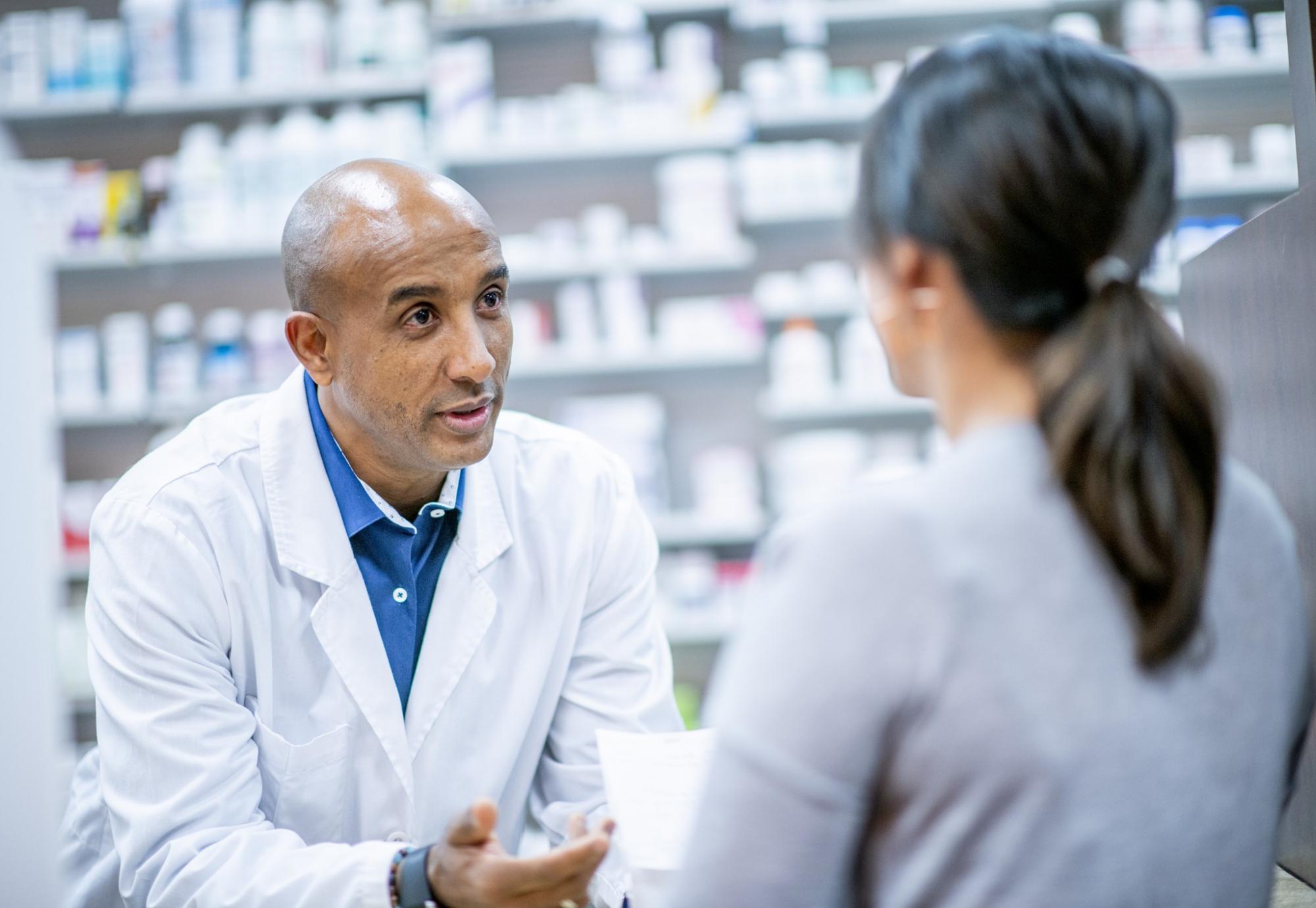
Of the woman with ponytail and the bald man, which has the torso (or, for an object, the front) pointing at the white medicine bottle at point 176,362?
the woman with ponytail

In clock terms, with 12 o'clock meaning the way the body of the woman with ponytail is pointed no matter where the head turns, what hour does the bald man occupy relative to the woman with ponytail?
The bald man is roughly at 12 o'clock from the woman with ponytail.

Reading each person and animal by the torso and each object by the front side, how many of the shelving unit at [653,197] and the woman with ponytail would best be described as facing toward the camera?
1

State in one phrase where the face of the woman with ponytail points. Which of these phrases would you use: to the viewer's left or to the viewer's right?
to the viewer's left

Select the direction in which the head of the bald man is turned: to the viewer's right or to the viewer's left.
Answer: to the viewer's right

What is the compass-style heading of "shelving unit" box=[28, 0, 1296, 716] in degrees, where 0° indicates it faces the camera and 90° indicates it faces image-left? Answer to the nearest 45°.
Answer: approximately 0°

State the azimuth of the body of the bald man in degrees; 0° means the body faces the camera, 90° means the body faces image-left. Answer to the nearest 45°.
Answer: approximately 315°

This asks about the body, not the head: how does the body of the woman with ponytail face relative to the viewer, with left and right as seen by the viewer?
facing away from the viewer and to the left of the viewer

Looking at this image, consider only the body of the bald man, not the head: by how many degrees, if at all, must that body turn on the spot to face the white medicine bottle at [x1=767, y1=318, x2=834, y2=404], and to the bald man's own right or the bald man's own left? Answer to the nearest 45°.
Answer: approximately 90° to the bald man's own left

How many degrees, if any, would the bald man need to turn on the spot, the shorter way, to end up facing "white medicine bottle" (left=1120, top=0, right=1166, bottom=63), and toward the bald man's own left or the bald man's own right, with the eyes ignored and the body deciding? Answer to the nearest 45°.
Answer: approximately 90° to the bald man's own left

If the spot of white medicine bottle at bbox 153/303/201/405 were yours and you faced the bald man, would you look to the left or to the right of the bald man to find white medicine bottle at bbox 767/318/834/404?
left

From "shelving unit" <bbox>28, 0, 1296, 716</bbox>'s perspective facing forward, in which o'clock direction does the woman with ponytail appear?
The woman with ponytail is roughly at 12 o'clock from the shelving unit.
